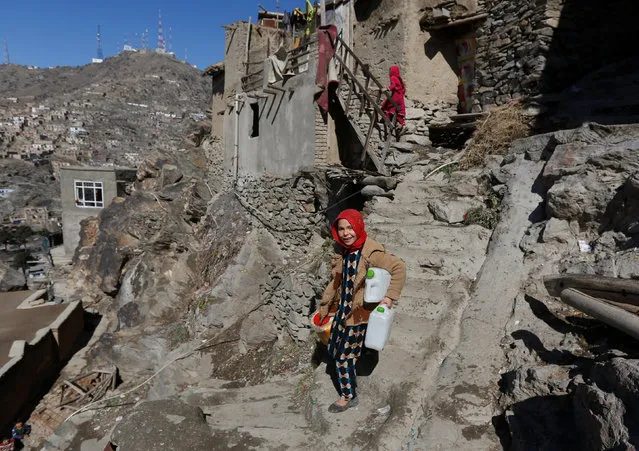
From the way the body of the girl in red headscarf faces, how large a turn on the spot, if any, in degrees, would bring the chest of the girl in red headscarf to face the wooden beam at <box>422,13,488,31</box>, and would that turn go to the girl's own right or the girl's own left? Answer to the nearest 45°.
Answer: approximately 135° to the girl's own right

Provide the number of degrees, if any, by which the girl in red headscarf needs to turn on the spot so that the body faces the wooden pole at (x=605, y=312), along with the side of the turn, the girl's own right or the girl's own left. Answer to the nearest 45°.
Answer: approximately 90° to the girl's own left

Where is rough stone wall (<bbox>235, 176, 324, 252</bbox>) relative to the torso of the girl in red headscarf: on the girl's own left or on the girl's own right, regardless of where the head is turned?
on the girl's own right

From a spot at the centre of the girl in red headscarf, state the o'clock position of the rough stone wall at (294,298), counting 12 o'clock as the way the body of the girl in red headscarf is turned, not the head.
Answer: The rough stone wall is roughly at 4 o'clock from the girl in red headscarf.

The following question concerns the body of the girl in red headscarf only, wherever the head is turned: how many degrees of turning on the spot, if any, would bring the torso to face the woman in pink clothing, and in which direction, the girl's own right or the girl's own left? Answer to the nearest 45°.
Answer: approximately 135° to the girl's own right

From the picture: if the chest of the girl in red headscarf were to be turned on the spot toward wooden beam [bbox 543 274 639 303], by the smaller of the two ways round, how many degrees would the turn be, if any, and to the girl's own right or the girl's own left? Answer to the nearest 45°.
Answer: approximately 135° to the girl's own left

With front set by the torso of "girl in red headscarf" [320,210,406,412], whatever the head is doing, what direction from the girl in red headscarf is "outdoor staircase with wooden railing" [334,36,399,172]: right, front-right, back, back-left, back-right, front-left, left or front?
back-right

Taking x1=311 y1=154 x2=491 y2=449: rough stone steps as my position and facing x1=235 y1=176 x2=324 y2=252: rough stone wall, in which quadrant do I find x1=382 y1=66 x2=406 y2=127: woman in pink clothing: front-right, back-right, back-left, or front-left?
front-right

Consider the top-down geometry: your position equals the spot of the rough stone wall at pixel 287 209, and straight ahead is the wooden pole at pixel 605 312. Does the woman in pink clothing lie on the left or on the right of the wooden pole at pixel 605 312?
left
